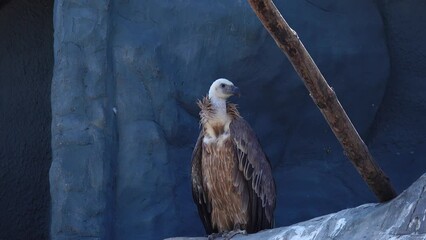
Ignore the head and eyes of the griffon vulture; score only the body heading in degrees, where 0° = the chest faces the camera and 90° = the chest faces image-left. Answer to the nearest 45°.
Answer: approximately 45°

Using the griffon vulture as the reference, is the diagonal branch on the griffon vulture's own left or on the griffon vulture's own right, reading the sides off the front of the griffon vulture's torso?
on the griffon vulture's own left
